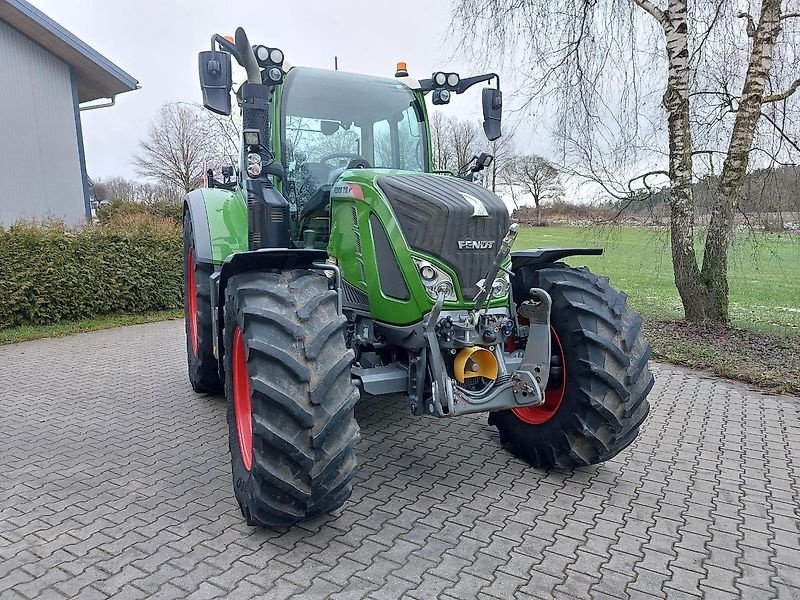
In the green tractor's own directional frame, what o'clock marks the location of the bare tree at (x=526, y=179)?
The bare tree is roughly at 8 o'clock from the green tractor.

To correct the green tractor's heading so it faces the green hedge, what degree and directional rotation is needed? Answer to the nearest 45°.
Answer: approximately 180°

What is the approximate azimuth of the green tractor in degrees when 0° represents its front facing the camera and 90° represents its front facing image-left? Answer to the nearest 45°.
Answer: approximately 315°

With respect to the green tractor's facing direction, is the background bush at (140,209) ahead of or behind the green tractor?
behind
